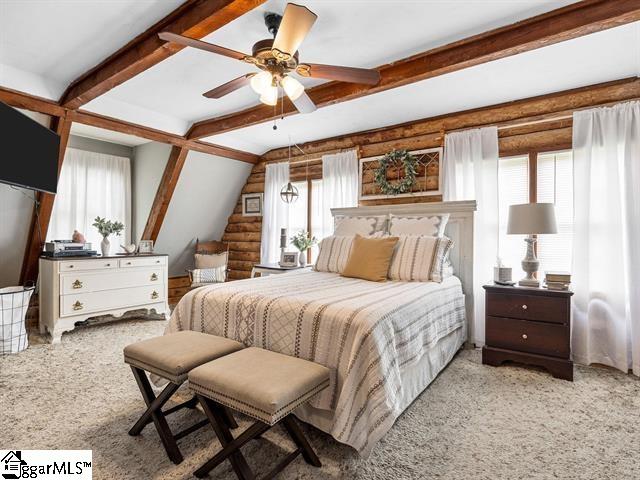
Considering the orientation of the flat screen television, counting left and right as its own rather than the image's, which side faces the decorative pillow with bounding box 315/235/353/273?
front

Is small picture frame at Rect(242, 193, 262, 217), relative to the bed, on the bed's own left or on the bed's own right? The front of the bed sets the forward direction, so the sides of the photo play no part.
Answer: on the bed's own right

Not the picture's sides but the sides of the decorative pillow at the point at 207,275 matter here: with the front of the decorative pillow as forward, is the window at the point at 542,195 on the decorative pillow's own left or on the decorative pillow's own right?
on the decorative pillow's own left

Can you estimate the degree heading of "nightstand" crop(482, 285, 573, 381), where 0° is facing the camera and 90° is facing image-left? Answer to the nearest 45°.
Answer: approximately 45°

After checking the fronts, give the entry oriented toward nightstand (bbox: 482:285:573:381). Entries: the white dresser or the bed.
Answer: the white dresser

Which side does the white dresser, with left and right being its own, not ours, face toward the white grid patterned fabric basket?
right

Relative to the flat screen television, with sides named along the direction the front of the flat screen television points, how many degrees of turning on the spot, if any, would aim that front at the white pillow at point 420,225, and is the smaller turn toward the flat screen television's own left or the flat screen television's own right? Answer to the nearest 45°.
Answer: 0° — it already faces it

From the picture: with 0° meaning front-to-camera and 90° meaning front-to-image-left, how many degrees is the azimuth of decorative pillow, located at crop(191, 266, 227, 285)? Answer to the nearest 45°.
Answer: approximately 0°

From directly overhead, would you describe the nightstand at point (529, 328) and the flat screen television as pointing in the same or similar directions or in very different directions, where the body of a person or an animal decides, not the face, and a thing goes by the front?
very different directions

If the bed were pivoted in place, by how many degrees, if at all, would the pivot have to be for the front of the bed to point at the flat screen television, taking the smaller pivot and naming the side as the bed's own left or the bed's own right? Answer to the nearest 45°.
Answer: approximately 45° to the bed's own right

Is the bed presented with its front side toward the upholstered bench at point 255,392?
yes

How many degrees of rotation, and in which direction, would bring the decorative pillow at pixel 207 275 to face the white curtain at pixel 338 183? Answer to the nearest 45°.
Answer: approximately 45° to its left

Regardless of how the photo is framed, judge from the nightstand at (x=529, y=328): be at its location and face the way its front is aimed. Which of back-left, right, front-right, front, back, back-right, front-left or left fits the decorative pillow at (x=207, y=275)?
front-right

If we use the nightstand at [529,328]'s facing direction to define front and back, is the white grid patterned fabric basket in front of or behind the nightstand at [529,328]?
in front

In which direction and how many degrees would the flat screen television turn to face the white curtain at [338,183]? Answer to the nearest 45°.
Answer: approximately 45° to its left

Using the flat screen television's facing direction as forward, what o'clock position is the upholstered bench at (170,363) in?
The upholstered bench is roughly at 1 o'clock from the flat screen television.
